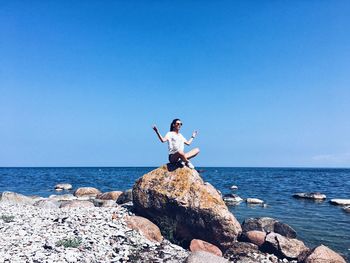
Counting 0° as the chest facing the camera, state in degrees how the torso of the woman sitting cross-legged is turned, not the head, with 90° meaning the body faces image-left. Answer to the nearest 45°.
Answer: approximately 315°

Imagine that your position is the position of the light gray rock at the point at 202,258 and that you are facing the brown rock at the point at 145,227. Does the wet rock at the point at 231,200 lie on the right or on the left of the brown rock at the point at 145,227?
right

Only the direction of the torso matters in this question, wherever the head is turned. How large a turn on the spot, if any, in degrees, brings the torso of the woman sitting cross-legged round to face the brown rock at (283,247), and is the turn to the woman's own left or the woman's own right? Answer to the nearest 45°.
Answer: approximately 45° to the woman's own left

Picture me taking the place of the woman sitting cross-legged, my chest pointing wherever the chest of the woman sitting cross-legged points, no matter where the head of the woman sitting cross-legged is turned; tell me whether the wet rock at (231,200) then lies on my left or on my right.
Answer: on my left

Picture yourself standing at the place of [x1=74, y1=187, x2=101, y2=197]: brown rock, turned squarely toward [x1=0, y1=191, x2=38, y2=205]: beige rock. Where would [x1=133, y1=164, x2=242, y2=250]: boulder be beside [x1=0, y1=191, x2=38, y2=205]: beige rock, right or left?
left
